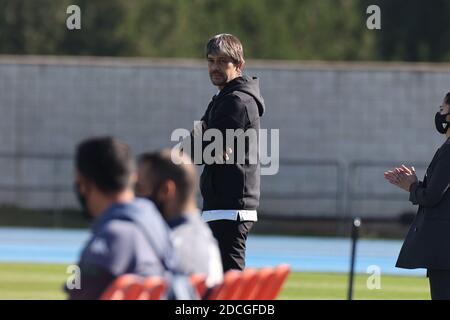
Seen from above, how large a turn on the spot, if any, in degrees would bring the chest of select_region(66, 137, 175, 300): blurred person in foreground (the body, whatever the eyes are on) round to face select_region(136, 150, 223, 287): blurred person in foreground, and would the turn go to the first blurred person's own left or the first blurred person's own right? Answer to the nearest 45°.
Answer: approximately 90° to the first blurred person's own right

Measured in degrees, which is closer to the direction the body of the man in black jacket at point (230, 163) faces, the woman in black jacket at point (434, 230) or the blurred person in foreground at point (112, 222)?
the blurred person in foreground

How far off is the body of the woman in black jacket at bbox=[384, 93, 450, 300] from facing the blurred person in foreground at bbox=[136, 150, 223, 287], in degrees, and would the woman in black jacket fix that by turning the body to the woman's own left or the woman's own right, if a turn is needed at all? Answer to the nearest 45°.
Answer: approximately 45° to the woman's own left

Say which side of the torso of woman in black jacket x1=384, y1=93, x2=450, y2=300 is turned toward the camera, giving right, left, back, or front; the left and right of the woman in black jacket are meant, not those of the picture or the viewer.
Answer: left

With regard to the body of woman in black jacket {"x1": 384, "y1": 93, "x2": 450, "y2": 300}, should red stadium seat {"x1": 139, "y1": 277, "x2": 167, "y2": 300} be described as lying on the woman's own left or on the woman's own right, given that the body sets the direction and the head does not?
on the woman's own left

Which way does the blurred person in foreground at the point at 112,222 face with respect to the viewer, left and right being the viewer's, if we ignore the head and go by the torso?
facing away from the viewer and to the left of the viewer

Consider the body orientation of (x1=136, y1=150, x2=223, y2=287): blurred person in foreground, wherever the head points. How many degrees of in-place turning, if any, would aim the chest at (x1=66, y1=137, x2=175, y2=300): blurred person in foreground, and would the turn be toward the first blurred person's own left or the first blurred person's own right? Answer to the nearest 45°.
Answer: approximately 45° to the first blurred person's own left
